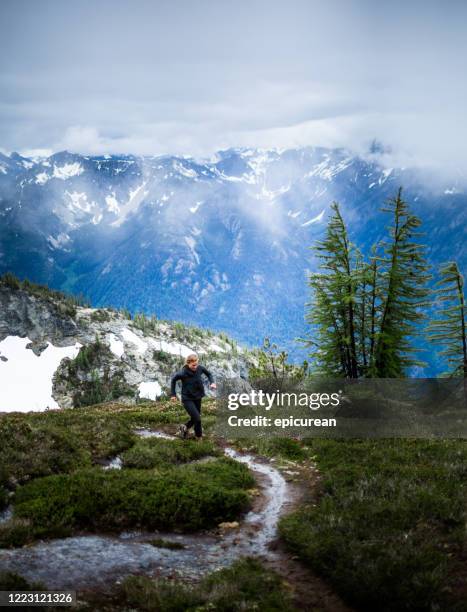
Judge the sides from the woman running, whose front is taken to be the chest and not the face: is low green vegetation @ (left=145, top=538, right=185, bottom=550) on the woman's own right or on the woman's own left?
on the woman's own right

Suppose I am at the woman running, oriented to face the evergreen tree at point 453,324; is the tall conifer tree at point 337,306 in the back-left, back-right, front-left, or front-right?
front-left

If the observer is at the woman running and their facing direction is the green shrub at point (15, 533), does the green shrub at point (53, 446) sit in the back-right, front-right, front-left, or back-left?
front-right

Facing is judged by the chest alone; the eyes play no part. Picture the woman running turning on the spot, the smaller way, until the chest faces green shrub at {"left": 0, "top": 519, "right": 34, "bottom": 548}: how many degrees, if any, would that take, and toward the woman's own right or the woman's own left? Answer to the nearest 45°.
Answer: approximately 45° to the woman's own right

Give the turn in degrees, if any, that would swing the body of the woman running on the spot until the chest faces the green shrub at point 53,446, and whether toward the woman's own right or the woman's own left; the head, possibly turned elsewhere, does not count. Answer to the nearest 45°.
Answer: approximately 90° to the woman's own right

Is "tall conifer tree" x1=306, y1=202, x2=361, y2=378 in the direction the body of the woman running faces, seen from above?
no

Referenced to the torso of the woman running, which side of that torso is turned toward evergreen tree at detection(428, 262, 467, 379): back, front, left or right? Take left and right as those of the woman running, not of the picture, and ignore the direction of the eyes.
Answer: left

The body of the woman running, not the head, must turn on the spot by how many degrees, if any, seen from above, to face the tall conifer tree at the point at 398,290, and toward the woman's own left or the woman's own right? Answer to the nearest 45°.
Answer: approximately 90° to the woman's own left

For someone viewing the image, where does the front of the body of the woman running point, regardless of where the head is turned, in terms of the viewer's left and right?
facing the viewer and to the right of the viewer

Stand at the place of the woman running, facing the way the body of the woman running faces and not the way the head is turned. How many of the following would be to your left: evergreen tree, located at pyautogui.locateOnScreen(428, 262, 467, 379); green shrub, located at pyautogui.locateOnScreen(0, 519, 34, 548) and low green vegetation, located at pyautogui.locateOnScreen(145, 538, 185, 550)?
1
